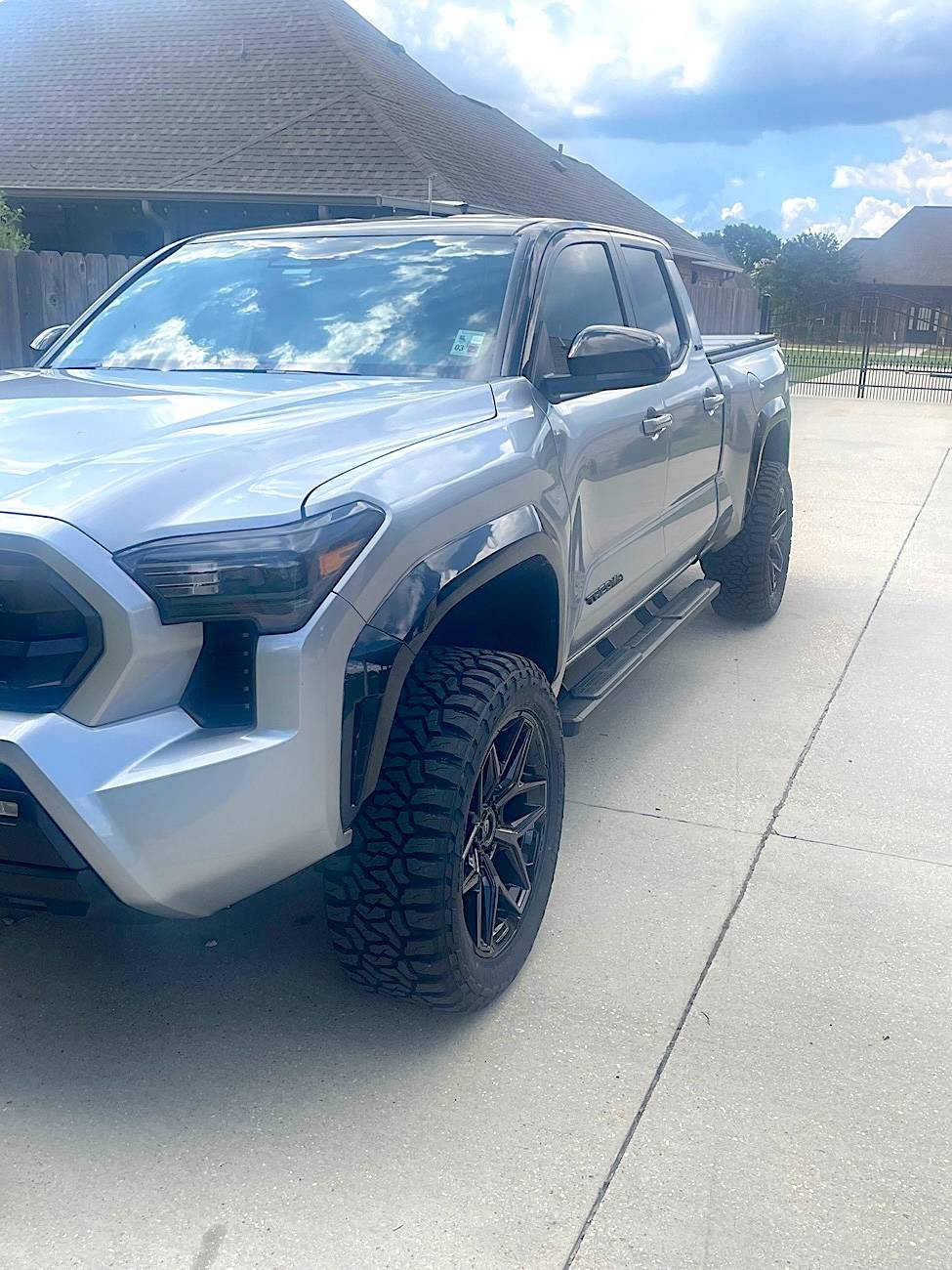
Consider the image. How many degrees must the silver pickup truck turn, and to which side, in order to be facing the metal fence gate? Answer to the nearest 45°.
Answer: approximately 135° to its right

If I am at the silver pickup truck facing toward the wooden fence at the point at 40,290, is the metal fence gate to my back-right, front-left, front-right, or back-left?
front-right

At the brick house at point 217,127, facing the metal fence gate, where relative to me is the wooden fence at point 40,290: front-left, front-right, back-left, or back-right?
back-right

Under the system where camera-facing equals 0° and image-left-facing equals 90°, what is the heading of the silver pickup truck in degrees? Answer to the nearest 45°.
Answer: approximately 45°

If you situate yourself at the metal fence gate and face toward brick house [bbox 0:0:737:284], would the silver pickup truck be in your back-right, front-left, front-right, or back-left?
front-left

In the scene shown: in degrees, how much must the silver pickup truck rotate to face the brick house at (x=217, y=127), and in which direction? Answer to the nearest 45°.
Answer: approximately 135° to its right

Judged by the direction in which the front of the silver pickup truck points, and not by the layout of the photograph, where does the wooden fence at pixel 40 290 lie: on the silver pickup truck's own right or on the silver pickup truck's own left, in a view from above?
on the silver pickup truck's own right

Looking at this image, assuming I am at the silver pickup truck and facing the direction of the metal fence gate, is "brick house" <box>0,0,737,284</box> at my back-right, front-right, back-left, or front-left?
front-left
